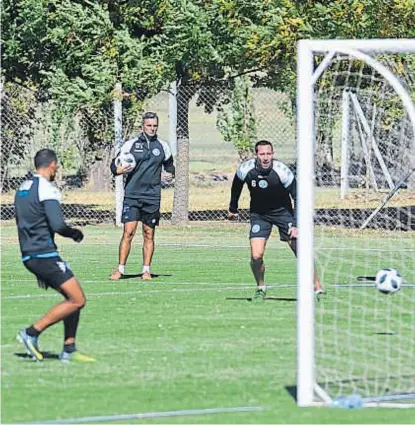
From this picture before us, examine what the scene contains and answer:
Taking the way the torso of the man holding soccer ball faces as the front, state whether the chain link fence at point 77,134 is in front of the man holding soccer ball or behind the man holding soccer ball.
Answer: behind

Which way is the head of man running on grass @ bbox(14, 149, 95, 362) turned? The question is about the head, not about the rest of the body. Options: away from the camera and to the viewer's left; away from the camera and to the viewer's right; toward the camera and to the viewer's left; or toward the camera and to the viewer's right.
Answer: away from the camera and to the viewer's right

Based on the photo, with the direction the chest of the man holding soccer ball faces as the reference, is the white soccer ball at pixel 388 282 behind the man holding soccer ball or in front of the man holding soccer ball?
in front

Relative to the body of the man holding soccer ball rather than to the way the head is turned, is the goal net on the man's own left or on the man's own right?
on the man's own left

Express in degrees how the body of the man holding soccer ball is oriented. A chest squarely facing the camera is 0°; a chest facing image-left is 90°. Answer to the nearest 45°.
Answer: approximately 0°

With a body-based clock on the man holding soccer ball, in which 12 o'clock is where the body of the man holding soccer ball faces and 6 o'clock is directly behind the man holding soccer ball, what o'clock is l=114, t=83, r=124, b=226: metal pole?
The metal pole is roughly at 6 o'clock from the man holding soccer ball.

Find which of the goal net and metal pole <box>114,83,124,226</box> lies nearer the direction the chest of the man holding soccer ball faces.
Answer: the goal net
